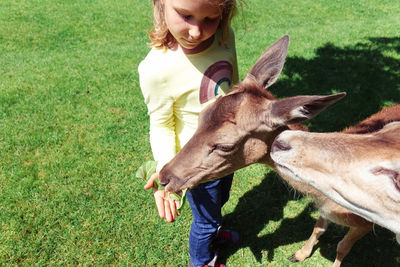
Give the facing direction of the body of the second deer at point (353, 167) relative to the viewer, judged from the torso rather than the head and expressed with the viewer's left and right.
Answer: facing to the left of the viewer

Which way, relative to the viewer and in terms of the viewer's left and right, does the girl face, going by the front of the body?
facing the viewer

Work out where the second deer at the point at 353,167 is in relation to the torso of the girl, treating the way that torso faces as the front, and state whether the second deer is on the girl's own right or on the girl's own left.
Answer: on the girl's own left

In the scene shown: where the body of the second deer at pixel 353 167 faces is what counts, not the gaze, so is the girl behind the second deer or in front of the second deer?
in front

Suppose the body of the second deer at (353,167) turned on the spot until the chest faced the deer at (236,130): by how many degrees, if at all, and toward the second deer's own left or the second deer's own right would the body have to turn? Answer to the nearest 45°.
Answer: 0° — it already faces it
